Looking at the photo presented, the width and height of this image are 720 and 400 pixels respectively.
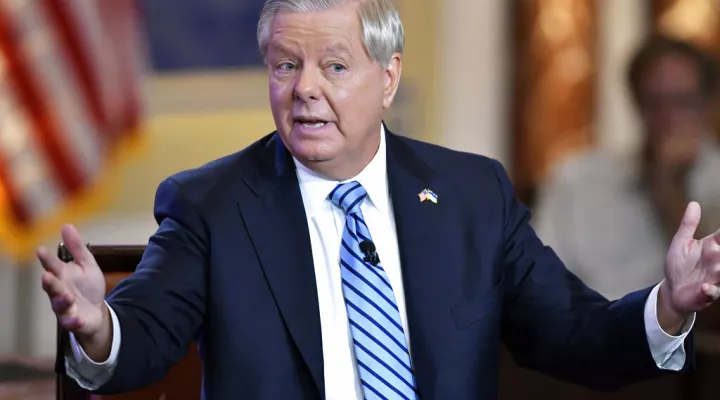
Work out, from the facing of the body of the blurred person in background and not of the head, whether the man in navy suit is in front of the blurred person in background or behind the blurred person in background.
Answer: in front

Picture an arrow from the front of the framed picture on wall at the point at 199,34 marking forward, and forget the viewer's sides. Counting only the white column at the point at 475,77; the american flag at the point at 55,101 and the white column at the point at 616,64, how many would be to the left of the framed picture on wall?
2

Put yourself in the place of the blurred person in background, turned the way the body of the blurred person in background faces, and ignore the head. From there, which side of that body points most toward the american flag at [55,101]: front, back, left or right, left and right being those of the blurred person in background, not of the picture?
right

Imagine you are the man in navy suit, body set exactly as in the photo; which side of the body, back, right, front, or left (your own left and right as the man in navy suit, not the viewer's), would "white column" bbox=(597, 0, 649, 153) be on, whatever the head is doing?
back

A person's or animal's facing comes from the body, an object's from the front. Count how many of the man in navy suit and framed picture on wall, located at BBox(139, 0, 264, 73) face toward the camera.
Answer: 2

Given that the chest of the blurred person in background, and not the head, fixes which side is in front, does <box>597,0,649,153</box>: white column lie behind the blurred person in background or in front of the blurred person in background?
behind

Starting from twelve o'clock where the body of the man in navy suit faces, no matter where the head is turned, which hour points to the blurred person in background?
The blurred person in background is roughly at 7 o'clock from the man in navy suit.

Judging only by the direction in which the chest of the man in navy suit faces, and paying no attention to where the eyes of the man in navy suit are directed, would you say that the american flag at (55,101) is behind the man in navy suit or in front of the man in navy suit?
behind

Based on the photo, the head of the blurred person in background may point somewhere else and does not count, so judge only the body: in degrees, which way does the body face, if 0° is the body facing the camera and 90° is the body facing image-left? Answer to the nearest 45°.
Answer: approximately 0°

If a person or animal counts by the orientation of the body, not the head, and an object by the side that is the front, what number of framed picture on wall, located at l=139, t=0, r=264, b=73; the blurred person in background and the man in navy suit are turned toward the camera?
3

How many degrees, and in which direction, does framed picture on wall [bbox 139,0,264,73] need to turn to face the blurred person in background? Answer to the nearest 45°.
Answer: approximately 45° to its left
